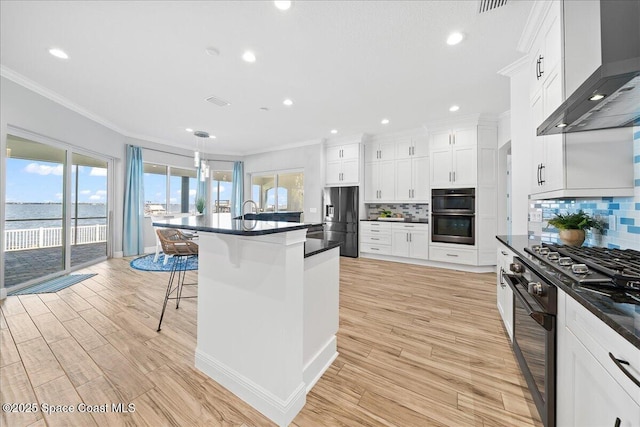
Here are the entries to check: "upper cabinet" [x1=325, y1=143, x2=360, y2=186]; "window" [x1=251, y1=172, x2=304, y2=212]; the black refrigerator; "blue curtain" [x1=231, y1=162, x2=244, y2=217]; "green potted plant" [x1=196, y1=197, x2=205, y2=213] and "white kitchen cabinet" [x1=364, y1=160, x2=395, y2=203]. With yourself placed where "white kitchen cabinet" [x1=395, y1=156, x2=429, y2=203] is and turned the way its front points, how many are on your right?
6

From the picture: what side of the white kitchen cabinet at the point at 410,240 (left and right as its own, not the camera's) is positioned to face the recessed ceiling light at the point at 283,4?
front

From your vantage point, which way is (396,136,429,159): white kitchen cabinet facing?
toward the camera

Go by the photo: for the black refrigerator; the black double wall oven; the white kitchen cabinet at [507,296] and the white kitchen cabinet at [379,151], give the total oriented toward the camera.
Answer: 3

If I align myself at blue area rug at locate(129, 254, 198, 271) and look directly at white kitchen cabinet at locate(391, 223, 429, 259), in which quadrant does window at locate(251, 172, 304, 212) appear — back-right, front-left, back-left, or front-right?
front-left

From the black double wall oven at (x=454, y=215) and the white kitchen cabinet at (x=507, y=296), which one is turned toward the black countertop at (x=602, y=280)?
the black double wall oven

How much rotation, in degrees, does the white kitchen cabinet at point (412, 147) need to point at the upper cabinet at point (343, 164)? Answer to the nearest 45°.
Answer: approximately 90° to its right

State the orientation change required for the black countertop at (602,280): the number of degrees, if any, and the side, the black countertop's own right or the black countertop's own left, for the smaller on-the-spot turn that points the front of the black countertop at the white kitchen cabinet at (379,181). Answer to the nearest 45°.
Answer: approximately 90° to the black countertop's own right

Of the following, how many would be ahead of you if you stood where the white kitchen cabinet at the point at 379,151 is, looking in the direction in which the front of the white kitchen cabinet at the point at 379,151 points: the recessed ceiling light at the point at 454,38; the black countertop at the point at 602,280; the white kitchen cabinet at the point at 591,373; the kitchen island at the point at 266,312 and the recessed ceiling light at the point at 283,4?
5

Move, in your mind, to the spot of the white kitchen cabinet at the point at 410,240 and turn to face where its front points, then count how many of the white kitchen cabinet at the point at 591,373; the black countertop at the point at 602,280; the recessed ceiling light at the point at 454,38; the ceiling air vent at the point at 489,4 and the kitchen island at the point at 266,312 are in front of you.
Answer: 5

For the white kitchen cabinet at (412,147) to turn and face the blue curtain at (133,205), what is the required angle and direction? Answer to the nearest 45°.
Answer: approximately 90° to its right

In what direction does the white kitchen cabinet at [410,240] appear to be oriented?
toward the camera

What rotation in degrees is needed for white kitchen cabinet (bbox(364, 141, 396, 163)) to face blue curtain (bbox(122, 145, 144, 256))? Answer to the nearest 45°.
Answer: approximately 90° to its right

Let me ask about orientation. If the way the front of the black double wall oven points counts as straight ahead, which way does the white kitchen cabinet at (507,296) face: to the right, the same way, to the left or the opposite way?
to the right
